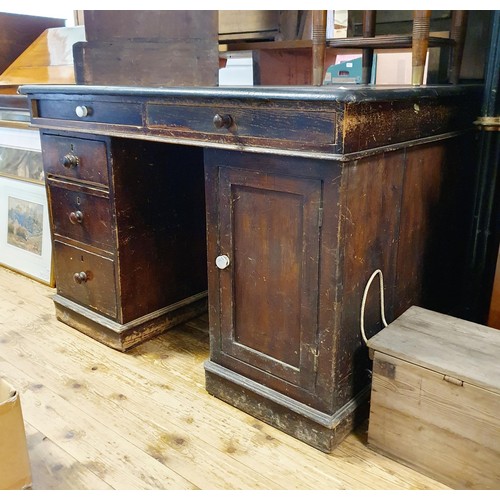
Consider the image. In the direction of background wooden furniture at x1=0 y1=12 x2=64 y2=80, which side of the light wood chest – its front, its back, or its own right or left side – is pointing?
right

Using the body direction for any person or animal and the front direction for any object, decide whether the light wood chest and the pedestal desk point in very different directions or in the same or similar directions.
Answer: same or similar directions

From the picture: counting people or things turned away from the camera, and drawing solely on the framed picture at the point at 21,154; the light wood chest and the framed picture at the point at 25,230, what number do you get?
0

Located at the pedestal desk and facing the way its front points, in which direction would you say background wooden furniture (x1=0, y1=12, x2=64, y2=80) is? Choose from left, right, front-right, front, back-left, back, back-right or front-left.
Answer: right

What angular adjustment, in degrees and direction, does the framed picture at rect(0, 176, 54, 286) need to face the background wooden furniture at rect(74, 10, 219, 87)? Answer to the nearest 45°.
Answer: approximately 90° to its left

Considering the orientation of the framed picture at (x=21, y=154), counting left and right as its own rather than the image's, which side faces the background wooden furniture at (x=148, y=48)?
left

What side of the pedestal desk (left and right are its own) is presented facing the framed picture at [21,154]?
right

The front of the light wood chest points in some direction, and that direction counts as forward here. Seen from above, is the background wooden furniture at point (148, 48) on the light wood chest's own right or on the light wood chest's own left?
on the light wood chest's own right

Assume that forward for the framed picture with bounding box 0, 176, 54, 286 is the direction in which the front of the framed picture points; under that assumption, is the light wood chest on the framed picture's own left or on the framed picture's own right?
on the framed picture's own left

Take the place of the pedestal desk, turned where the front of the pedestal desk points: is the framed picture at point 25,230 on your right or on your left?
on your right
